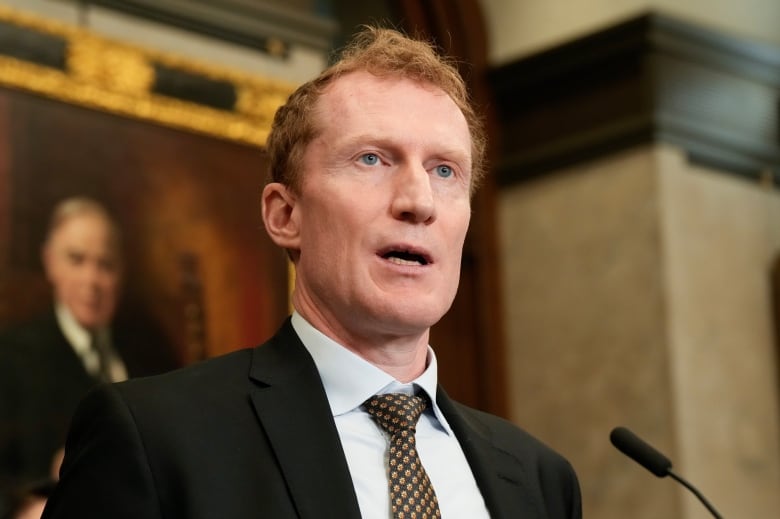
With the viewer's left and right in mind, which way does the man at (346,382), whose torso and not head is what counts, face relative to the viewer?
facing the viewer and to the right of the viewer

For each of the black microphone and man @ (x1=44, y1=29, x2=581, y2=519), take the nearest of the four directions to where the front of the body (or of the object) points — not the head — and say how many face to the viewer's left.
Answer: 1

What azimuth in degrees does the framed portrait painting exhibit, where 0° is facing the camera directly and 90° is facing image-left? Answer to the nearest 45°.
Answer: approximately 315°

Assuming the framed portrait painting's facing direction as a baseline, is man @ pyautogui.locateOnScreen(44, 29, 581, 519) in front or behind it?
in front

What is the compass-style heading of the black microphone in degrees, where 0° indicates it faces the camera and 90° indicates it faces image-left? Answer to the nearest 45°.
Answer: approximately 90°

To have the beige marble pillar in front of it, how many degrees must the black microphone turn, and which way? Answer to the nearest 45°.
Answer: approximately 90° to its right

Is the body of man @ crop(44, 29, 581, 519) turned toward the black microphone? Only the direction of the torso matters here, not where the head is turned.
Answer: yes

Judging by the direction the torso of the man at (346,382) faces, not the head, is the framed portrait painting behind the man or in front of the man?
behind

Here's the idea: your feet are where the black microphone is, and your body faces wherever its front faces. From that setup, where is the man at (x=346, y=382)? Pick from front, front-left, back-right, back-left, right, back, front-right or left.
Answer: front-left

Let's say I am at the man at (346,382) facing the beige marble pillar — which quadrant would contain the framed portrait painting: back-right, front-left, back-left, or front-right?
front-left

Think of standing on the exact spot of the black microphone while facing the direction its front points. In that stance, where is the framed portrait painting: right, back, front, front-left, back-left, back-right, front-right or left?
front-right

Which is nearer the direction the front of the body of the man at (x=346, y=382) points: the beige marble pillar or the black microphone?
the black microphone

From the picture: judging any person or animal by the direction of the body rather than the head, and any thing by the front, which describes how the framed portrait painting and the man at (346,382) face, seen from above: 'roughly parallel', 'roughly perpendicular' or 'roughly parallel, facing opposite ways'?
roughly parallel

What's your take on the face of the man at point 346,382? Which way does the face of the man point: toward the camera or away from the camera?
toward the camera

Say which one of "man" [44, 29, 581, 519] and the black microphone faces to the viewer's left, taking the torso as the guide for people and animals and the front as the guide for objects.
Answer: the black microphone
